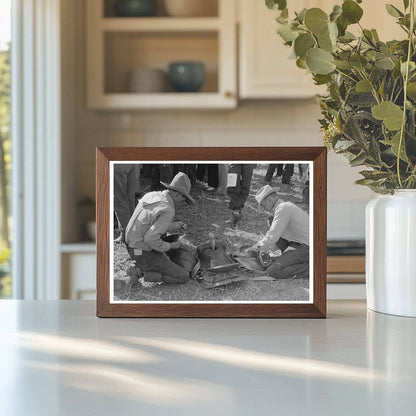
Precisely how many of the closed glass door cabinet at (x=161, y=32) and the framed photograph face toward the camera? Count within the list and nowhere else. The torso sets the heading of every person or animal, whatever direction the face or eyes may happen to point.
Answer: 2

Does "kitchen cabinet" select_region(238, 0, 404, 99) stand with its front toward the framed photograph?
yes

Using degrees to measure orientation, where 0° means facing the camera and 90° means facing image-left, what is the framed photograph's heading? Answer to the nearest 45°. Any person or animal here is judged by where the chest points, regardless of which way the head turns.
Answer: approximately 0°

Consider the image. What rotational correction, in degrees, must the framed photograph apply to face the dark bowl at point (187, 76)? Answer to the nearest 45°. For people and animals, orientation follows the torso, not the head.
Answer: approximately 180°

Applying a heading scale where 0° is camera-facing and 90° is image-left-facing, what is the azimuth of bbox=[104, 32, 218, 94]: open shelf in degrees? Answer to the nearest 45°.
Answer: approximately 0°
